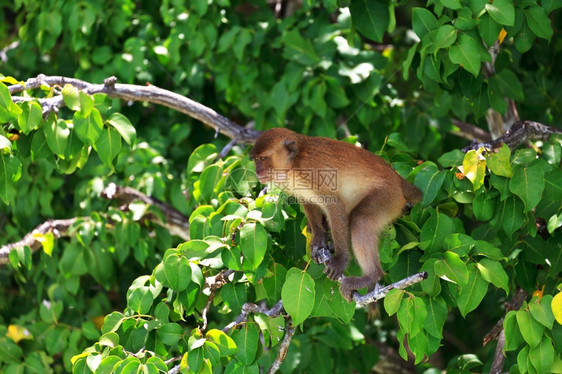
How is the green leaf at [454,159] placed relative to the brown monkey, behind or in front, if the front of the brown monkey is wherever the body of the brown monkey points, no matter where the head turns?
behind

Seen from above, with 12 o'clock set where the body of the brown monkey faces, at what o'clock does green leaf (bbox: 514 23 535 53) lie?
The green leaf is roughly at 5 o'clock from the brown monkey.

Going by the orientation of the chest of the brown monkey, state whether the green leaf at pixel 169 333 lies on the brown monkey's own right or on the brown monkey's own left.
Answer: on the brown monkey's own left

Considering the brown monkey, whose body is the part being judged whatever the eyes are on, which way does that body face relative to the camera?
to the viewer's left

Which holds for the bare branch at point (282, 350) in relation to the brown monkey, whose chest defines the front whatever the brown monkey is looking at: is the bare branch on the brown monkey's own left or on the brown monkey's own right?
on the brown monkey's own left

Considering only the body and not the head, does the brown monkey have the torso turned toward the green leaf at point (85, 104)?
yes

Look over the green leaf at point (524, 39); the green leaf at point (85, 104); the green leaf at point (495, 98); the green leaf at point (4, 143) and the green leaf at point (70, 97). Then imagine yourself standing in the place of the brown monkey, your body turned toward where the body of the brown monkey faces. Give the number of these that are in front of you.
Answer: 3

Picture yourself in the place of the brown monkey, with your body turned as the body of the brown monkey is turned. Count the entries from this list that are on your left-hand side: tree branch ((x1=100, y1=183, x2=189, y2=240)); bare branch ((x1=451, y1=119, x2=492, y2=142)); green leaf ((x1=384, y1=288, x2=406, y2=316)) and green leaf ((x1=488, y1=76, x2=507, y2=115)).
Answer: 1

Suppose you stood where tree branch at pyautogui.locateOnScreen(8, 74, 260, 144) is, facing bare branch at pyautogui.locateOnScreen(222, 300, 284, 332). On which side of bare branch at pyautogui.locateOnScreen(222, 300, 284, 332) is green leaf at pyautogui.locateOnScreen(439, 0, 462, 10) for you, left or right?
left

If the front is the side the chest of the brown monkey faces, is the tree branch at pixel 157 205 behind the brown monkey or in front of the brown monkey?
in front

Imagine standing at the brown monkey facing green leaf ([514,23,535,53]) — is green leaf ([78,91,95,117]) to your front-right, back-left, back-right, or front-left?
back-left

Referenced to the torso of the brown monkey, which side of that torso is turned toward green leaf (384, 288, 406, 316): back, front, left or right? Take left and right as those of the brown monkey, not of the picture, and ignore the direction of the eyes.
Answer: back

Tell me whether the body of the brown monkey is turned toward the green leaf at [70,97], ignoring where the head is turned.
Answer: yes

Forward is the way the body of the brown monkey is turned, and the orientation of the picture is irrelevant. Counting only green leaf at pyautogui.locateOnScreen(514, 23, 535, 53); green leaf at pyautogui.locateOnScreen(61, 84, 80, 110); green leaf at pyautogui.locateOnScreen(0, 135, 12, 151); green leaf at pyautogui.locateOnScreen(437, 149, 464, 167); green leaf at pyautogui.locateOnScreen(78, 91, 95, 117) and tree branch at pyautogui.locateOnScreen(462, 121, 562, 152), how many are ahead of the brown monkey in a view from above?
3
